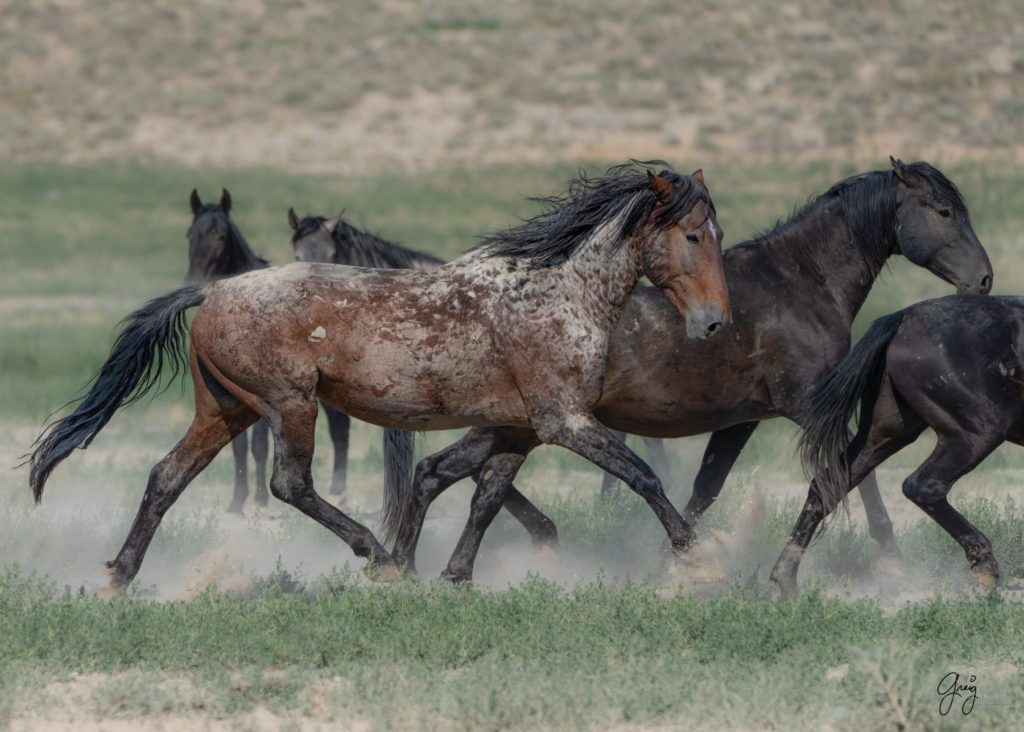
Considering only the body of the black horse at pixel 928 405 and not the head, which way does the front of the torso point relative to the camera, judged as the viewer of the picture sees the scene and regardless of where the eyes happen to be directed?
to the viewer's right

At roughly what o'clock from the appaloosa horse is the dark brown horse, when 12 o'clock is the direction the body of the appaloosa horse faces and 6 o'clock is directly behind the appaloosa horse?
The dark brown horse is roughly at 11 o'clock from the appaloosa horse.

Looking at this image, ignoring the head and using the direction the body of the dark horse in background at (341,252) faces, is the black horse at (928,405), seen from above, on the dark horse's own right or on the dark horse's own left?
on the dark horse's own left

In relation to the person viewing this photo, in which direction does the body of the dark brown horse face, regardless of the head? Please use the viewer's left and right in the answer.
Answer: facing to the right of the viewer

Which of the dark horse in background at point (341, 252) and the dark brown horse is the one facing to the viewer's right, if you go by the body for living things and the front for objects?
the dark brown horse

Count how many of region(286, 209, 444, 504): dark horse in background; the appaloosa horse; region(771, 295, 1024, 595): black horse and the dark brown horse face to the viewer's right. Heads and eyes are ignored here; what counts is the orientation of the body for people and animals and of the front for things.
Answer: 3

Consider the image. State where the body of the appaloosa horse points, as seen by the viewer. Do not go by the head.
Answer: to the viewer's right

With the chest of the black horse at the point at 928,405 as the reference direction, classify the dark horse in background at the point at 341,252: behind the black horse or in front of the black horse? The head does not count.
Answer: behind
